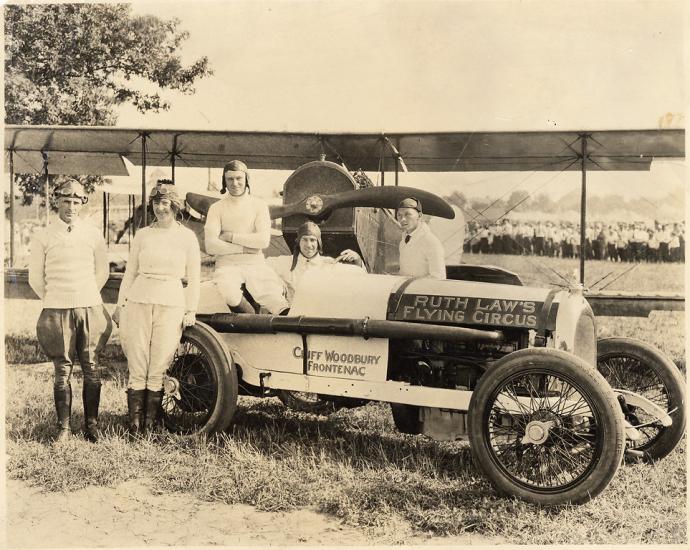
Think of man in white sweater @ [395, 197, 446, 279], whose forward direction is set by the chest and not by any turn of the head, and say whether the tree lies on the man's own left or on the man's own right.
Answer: on the man's own right

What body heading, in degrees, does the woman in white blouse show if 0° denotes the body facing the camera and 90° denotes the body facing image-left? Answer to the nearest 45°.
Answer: approximately 0°

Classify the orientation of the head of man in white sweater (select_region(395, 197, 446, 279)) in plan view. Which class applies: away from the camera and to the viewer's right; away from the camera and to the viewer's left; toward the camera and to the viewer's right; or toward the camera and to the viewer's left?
toward the camera and to the viewer's left

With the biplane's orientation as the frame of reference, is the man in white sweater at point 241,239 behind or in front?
in front

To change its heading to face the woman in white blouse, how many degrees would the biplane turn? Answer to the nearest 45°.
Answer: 0° — it already faces them

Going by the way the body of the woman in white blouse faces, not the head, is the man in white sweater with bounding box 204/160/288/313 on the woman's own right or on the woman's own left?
on the woman's own left

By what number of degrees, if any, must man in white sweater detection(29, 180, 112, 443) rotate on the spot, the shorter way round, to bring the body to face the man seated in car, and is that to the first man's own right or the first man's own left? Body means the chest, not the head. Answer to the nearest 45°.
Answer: approximately 90° to the first man's own left
